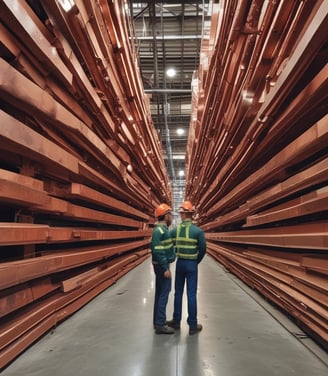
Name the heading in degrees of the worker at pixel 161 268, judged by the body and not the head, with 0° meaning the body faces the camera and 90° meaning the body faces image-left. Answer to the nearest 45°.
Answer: approximately 270°

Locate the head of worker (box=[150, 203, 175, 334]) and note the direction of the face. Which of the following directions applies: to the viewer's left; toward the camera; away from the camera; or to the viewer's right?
to the viewer's right

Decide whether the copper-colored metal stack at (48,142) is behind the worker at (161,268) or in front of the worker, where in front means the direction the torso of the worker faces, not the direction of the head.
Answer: behind
